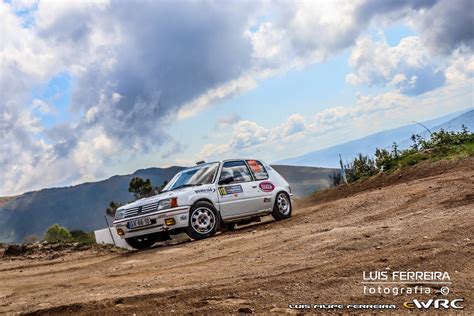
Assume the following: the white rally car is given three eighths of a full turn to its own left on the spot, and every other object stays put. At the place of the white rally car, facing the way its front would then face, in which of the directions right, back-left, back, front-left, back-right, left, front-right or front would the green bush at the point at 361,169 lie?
front-left

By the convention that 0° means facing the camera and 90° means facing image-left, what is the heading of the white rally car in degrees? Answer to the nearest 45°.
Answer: approximately 45°

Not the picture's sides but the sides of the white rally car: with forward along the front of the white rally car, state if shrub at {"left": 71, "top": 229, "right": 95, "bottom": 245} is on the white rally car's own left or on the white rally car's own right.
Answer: on the white rally car's own right

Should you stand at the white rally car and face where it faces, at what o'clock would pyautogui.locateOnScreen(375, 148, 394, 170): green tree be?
The green tree is roughly at 6 o'clock from the white rally car.

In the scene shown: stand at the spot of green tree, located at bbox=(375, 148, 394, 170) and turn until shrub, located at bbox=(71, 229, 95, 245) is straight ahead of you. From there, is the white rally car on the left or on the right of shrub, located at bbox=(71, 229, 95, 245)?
left
